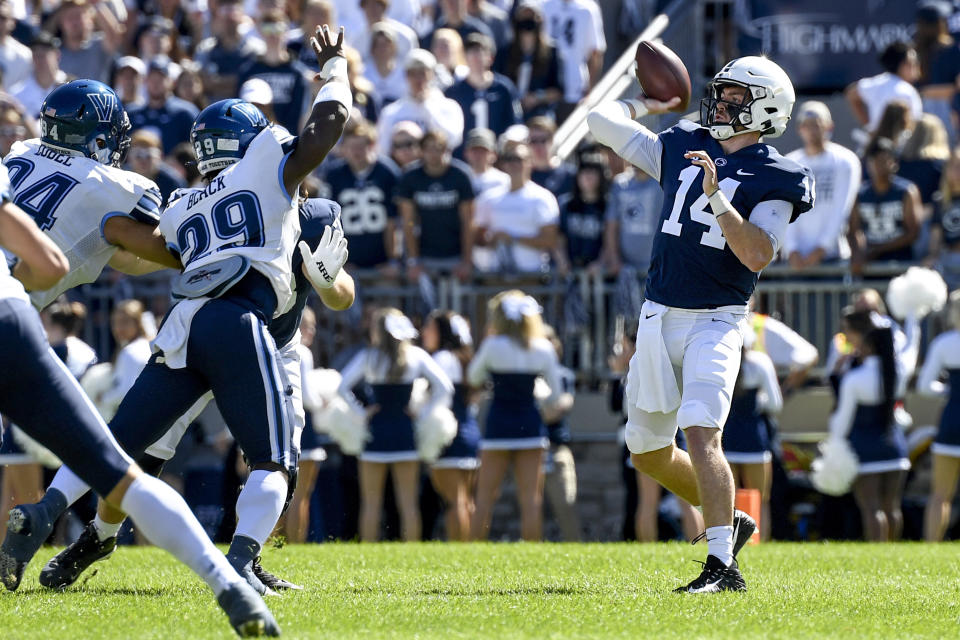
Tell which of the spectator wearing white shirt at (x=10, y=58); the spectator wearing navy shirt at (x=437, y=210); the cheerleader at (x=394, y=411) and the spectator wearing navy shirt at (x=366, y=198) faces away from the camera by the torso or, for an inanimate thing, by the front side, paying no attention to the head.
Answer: the cheerleader

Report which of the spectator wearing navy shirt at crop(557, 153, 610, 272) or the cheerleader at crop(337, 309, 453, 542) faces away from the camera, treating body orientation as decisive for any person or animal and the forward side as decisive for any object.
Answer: the cheerleader

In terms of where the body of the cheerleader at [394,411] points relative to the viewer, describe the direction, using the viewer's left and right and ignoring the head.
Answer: facing away from the viewer

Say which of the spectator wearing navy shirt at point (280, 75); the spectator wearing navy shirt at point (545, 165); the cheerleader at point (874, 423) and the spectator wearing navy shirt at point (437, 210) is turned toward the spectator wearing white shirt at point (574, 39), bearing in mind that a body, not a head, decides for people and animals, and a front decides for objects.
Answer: the cheerleader

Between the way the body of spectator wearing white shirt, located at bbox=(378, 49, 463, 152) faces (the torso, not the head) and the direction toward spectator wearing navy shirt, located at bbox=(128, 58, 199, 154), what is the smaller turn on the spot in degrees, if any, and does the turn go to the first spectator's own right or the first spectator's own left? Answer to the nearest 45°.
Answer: approximately 90° to the first spectator's own right

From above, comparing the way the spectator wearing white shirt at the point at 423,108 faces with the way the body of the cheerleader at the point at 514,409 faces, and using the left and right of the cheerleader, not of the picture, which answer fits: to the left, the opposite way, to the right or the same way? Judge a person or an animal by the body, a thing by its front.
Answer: the opposite way

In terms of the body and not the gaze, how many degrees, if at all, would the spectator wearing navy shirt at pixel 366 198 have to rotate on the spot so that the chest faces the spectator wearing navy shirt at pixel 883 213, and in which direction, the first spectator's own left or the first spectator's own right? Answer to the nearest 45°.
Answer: approximately 90° to the first spectator's own left

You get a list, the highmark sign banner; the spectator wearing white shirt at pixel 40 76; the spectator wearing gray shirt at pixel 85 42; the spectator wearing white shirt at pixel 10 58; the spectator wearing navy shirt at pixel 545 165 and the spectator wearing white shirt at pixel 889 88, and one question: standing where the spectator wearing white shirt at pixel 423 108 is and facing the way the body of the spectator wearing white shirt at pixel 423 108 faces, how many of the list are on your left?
3

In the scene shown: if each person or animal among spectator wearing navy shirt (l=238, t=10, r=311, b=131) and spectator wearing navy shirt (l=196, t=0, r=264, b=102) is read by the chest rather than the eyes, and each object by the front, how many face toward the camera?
2

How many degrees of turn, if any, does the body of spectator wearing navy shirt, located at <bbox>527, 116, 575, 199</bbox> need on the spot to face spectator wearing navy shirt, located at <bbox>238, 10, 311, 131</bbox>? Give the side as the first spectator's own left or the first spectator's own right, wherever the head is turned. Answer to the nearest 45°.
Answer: approximately 90° to the first spectator's own right

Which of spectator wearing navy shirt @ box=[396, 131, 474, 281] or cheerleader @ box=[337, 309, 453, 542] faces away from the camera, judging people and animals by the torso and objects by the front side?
the cheerleader
